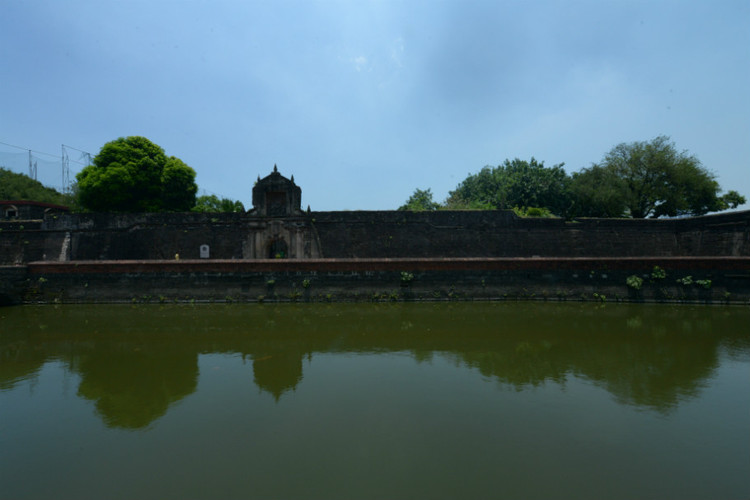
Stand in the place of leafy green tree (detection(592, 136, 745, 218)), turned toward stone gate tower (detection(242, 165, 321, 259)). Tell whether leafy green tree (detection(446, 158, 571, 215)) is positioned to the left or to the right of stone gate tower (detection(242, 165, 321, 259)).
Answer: right

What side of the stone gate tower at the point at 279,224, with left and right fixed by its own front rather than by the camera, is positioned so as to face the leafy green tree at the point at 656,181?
left

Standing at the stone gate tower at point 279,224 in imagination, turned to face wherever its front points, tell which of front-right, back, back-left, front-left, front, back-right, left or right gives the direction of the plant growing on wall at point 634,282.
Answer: front-left

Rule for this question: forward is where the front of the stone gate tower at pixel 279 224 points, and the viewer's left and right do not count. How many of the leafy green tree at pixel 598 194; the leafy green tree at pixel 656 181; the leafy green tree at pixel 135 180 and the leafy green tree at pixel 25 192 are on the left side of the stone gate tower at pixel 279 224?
2

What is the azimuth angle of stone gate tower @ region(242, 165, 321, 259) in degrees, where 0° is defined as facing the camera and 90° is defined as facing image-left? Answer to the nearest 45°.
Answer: approximately 0°

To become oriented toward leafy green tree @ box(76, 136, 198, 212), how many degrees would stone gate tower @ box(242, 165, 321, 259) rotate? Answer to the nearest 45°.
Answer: approximately 135° to its right

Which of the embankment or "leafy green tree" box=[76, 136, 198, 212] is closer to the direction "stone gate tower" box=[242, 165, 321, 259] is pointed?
the embankment

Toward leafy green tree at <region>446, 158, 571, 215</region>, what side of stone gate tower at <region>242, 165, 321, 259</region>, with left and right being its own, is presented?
left

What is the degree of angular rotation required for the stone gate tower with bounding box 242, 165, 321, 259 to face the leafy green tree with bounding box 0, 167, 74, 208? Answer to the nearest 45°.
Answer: approximately 135° to its right

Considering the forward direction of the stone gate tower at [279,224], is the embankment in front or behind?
in front

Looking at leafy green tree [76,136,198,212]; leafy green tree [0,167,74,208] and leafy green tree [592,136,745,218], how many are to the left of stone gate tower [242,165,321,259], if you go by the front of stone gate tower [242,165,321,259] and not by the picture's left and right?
1

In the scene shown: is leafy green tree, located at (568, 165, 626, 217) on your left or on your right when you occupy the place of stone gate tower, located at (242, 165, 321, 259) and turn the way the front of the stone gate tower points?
on your left
